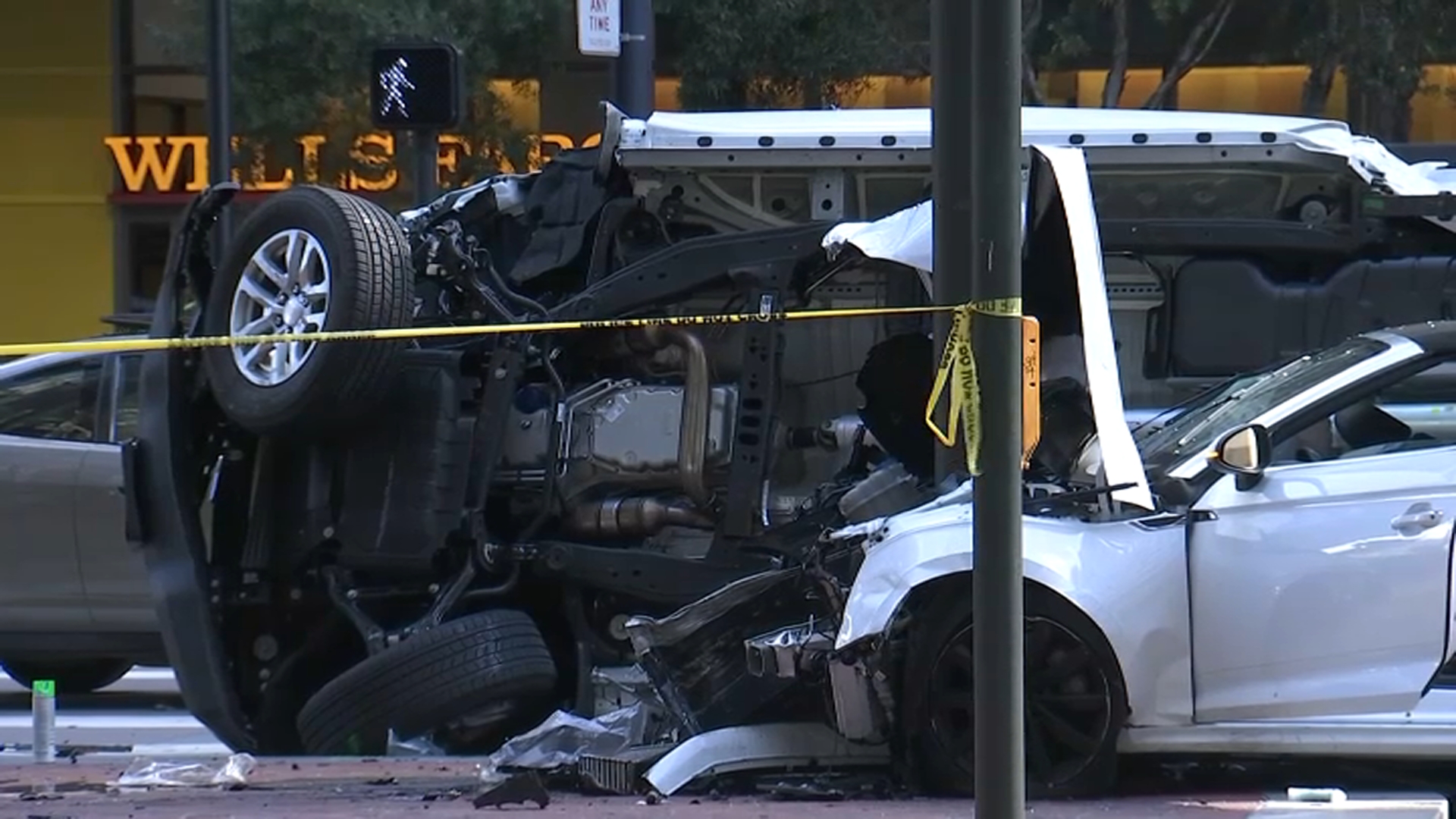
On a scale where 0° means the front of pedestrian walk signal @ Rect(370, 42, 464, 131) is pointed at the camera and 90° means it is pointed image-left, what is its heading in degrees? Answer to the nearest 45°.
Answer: approximately 0°

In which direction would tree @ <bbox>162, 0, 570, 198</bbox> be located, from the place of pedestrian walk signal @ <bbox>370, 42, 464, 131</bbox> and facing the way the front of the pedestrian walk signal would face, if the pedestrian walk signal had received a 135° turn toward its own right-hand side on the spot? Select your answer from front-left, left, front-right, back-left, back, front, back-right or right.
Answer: front-right

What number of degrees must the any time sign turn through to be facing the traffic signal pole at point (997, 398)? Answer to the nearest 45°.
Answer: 0° — it already faces it

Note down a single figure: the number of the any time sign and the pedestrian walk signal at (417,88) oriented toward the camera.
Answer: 2
